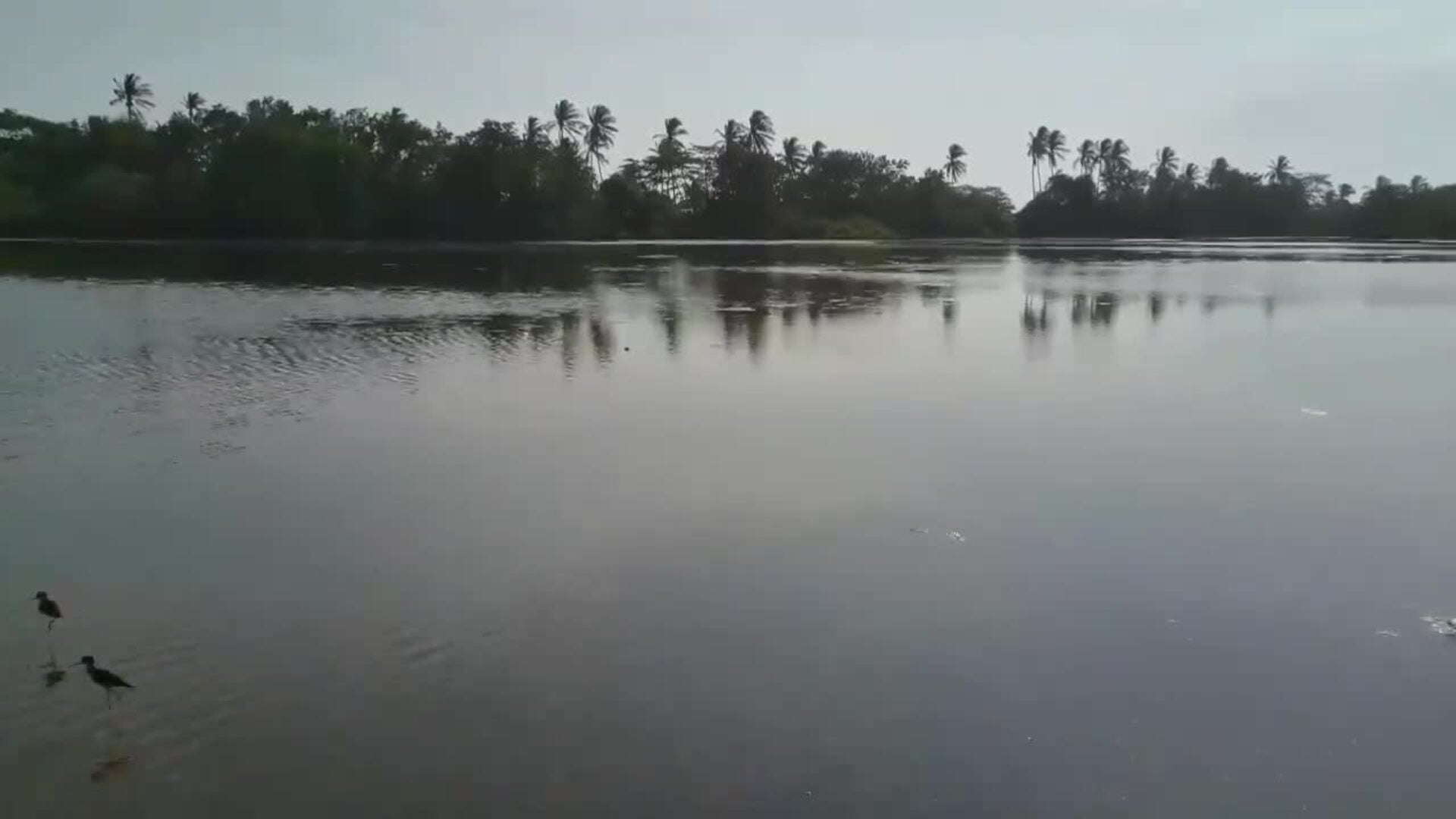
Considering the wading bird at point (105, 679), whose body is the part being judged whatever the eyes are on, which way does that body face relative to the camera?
to the viewer's left

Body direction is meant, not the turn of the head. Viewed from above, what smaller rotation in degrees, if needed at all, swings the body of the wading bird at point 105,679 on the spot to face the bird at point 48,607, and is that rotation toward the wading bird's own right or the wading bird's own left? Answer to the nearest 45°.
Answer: approximately 90° to the wading bird's own right
